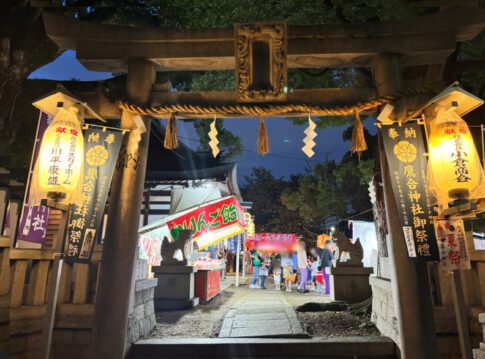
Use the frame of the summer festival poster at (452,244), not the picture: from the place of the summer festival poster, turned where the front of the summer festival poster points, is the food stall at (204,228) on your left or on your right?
on your right

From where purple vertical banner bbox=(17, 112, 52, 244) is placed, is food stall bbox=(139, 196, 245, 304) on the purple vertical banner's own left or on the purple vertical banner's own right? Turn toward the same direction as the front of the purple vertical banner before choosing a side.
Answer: on the purple vertical banner's own left

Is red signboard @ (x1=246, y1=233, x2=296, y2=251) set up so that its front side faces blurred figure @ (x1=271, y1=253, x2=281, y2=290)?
yes

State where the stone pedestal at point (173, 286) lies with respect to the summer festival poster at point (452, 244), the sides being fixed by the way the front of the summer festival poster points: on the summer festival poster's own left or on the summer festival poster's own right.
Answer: on the summer festival poster's own right

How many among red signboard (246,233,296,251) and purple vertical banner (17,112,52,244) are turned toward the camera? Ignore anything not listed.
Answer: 2

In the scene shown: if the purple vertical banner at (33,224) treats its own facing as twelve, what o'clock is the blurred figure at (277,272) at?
The blurred figure is roughly at 8 o'clock from the purple vertical banner.

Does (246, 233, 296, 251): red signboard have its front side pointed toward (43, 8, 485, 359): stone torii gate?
yes

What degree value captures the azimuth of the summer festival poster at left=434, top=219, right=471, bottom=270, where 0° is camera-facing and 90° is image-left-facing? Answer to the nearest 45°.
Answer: approximately 0°

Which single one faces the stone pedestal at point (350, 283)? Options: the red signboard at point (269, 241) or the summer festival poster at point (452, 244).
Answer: the red signboard
